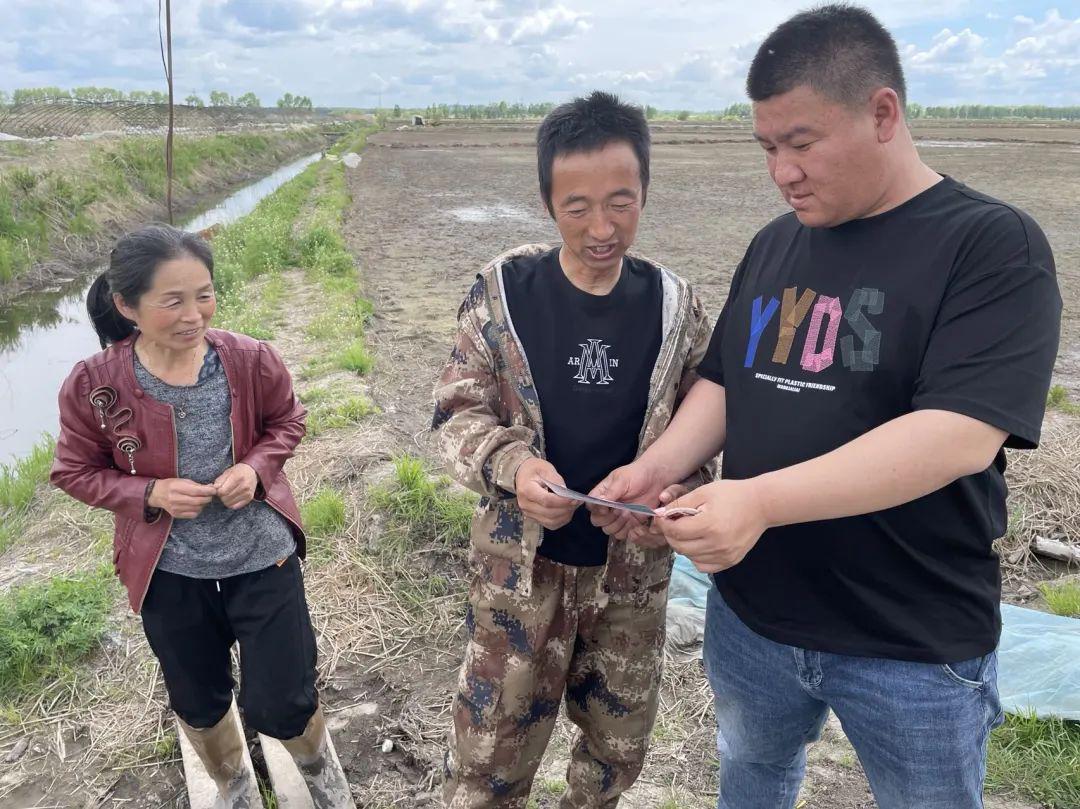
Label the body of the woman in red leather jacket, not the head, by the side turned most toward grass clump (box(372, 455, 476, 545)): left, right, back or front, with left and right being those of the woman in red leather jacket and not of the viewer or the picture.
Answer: left

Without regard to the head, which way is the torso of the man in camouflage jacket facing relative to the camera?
toward the camera

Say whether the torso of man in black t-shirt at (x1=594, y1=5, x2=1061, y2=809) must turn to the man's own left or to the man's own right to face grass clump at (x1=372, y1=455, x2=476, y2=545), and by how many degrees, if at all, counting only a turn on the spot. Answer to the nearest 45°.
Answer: approximately 90° to the man's own right

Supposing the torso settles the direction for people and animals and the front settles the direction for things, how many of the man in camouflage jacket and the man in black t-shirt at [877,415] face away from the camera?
0

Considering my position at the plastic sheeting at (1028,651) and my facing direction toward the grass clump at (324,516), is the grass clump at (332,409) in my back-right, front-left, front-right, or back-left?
front-right

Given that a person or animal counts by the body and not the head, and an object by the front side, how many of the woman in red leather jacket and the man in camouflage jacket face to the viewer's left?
0

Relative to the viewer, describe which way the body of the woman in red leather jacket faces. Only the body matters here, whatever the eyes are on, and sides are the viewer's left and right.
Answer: facing the viewer and to the right of the viewer

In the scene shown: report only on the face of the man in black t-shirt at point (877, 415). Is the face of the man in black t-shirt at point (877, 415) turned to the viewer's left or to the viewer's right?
to the viewer's left

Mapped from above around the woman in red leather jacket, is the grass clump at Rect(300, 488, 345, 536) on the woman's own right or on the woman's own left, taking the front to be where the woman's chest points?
on the woman's own left

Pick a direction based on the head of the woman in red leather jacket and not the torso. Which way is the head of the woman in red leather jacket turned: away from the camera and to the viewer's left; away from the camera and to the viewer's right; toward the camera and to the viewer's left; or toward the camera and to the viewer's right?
toward the camera and to the viewer's right

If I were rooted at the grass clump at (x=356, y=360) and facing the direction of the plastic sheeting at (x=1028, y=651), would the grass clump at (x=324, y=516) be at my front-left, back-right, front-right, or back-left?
front-right

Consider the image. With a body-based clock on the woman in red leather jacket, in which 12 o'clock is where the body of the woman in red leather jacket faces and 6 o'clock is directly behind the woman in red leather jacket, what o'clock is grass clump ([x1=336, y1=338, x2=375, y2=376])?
The grass clump is roughly at 8 o'clock from the woman in red leather jacket.

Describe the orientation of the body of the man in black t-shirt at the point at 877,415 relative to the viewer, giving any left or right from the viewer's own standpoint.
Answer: facing the viewer and to the left of the viewer
